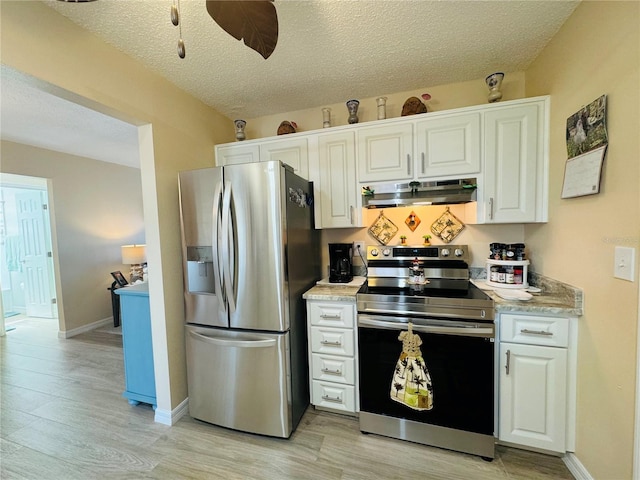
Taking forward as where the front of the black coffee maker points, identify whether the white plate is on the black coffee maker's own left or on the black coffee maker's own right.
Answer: on the black coffee maker's own left

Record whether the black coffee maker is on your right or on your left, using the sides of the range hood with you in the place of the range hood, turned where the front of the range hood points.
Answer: on your right

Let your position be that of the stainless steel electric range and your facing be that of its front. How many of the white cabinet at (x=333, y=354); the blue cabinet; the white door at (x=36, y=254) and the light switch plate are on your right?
3

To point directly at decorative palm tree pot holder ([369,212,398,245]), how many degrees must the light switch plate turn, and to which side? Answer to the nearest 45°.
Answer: approximately 45° to its right

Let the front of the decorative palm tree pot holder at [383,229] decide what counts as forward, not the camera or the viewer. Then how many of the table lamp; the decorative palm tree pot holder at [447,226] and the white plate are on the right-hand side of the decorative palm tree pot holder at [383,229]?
1

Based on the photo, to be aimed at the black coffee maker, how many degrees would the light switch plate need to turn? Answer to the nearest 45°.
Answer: approximately 45° to its right

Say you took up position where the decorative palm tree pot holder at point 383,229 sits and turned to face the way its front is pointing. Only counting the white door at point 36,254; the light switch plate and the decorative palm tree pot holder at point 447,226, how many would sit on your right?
1

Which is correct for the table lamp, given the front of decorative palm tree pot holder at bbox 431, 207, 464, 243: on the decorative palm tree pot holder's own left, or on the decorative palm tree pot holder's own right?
on the decorative palm tree pot holder's own right

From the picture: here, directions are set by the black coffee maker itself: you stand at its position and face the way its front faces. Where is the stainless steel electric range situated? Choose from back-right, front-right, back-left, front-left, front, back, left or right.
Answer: front-left

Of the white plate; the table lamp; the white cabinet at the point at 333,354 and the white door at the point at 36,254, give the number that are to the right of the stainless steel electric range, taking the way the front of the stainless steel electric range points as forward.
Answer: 3
